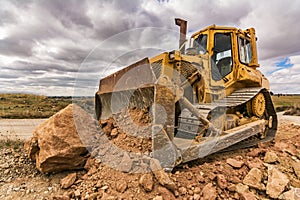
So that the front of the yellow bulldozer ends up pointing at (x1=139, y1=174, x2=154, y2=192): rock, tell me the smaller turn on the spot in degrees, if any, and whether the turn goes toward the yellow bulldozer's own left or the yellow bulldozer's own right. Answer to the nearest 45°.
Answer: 0° — it already faces it

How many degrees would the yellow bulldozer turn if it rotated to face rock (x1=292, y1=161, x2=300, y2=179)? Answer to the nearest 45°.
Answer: approximately 135° to its left

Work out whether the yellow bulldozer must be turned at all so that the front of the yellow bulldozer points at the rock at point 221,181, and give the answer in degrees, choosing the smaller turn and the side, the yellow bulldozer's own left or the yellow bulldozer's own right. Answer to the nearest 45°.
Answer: approximately 45° to the yellow bulldozer's own left

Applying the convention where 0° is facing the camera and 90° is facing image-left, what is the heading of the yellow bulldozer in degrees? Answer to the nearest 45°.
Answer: approximately 45°

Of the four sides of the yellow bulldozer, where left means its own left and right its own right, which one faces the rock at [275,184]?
left

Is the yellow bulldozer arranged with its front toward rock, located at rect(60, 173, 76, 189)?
yes

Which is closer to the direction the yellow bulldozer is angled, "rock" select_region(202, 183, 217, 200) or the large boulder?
the large boulder

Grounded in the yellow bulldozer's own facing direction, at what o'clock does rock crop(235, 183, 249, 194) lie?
The rock is roughly at 10 o'clock from the yellow bulldozer.

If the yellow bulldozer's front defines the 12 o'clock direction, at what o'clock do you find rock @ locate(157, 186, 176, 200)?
The rock is roughly at 11 o'clock from the yellow bulldozer.

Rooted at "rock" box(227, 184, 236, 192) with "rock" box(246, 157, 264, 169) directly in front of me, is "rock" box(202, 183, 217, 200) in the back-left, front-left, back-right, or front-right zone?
back-left
